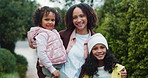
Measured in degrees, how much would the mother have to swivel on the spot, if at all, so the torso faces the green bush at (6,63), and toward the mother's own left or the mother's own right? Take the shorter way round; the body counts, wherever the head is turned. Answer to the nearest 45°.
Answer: approximately 135° to the mother's own right

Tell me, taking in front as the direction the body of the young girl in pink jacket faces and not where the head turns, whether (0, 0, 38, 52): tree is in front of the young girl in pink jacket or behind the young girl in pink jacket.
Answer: behind

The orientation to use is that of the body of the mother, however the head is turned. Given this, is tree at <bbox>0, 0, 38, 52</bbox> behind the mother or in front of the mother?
behind

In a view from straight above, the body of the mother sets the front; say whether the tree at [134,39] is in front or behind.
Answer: behind

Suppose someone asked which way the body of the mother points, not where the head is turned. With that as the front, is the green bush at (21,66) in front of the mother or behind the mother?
behind

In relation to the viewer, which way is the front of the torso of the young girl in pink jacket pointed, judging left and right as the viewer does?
facing the viewer and to the right of the viewer

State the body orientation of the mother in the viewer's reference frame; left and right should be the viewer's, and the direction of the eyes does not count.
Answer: facing the viewer
